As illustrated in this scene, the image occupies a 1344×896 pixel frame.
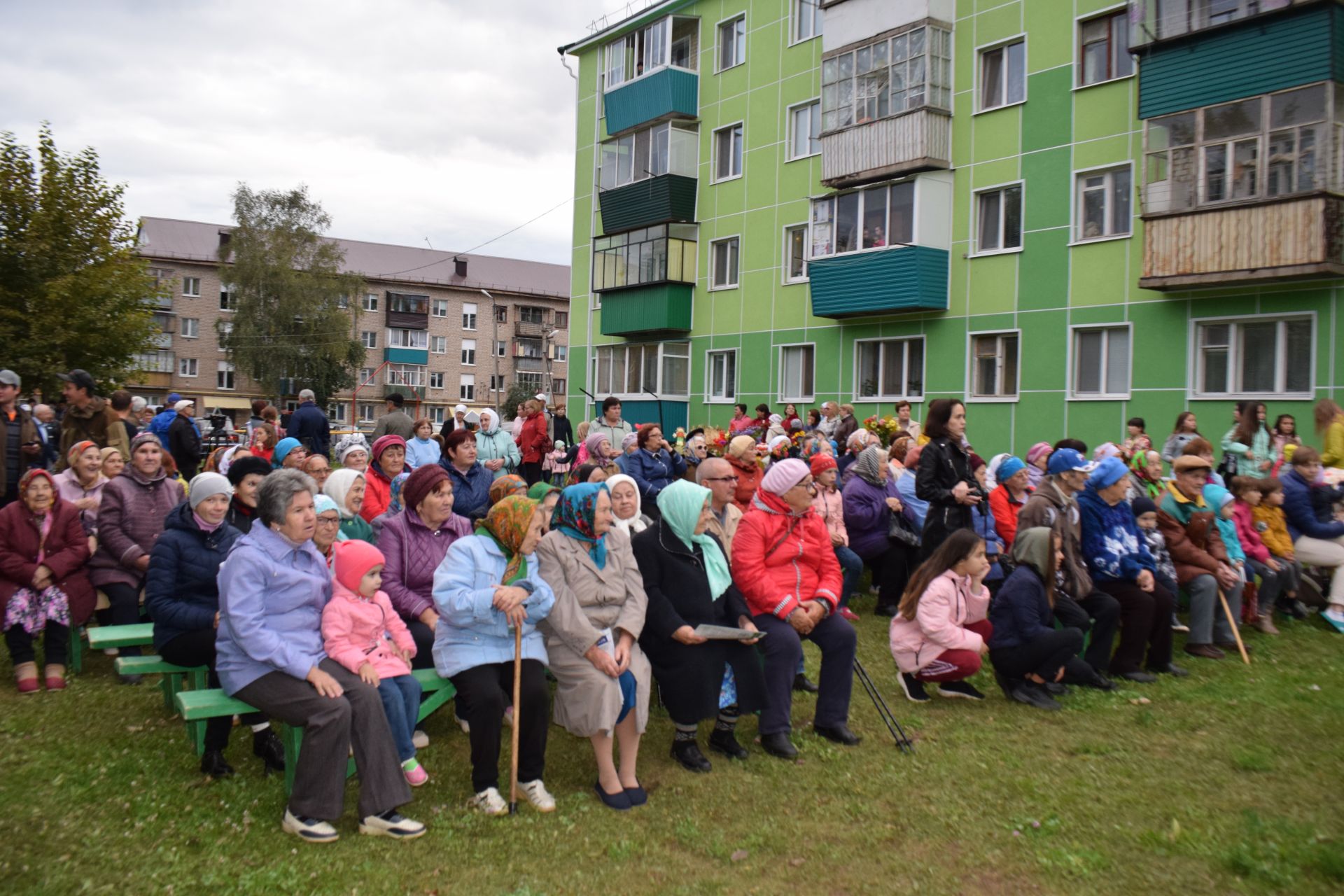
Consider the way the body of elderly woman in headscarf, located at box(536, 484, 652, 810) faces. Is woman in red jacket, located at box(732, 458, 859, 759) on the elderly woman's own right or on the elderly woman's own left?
on the elderly woman's own left

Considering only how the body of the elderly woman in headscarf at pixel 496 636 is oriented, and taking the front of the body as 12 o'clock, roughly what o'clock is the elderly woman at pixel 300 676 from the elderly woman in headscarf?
The elderly woman is roughly at 4 o'clock from the elderly woman in headscarf.

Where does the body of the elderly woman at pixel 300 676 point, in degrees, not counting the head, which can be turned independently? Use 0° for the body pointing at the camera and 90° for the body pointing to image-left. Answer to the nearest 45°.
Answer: approximately 315°

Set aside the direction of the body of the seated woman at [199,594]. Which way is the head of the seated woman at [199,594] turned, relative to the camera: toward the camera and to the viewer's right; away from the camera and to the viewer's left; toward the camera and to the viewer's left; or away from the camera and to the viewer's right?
toward the camera and to the viewer's right

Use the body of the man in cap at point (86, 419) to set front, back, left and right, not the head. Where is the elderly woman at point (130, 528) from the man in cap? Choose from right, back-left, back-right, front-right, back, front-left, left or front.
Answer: front-left

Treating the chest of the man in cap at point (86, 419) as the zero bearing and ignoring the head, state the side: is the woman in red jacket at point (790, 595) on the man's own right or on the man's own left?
on the man's own left

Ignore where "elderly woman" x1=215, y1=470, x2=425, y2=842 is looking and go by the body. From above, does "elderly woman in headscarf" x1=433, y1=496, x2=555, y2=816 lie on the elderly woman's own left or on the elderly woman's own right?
on the elderly woman's own left
